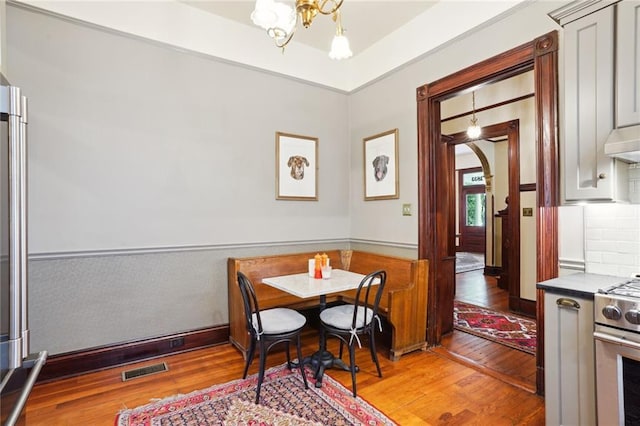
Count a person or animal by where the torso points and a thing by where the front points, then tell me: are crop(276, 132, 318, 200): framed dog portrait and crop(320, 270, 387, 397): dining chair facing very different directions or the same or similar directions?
very different directions

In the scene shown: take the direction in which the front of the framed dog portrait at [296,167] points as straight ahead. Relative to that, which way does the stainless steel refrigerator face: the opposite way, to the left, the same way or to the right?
to the left

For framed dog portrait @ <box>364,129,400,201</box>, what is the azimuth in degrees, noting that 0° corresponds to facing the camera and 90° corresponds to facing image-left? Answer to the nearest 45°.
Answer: approximately 45°

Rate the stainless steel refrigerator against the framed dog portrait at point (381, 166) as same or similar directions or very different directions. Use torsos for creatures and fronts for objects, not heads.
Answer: very different directions

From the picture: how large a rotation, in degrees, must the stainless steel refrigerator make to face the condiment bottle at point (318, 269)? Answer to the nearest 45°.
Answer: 0° — it already faces it

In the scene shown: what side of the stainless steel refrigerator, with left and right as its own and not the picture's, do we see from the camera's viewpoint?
right

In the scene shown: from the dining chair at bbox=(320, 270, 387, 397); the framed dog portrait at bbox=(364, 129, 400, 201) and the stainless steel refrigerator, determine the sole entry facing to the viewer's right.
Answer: the stainless steel refrigerator
